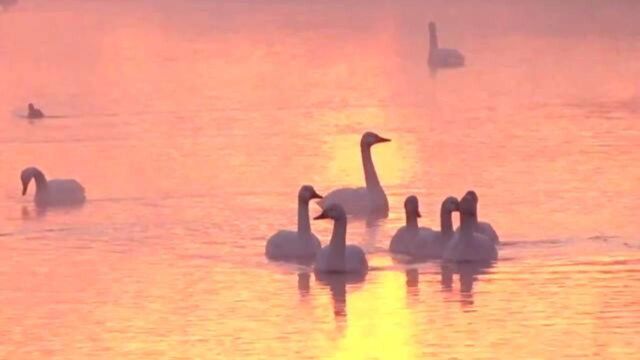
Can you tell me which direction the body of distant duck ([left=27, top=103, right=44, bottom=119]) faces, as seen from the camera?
to the viewer's left

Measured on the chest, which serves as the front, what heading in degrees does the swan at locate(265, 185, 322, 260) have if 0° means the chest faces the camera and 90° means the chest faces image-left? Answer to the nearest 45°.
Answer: approximately 270°

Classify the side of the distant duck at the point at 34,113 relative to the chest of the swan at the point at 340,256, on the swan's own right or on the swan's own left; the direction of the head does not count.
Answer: on the swan's own right

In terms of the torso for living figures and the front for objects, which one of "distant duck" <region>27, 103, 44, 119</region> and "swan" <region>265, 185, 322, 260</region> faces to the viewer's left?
the distant duck

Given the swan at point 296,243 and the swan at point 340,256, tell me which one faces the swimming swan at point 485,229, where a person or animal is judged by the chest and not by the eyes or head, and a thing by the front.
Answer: the swan at point 296,243

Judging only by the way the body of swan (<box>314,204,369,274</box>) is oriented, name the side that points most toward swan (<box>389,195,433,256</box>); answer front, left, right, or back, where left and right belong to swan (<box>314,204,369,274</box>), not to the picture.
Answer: back

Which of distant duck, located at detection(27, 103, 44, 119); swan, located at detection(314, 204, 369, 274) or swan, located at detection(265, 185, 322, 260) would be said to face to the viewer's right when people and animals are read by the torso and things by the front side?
swan, located at detection(265, 185, 322, 260)

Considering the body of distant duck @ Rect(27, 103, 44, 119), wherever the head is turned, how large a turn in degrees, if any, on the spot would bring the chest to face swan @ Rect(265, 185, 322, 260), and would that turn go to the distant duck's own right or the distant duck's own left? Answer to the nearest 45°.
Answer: approximately 90° to the distant duck's own left
